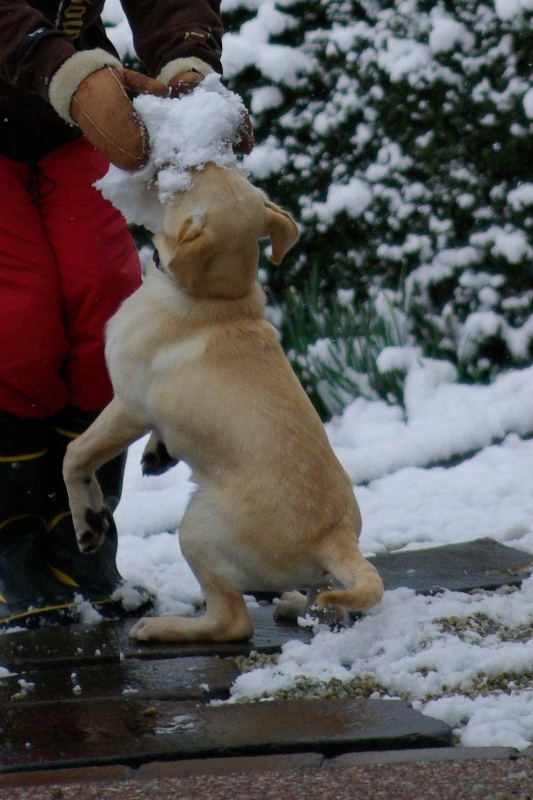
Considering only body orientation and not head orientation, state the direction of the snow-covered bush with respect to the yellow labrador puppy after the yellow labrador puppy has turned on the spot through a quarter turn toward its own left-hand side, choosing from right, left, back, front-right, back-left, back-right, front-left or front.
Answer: back-right

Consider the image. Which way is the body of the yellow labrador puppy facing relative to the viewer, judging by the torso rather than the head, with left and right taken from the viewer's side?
facing away from the viewer and to the left of the viewer

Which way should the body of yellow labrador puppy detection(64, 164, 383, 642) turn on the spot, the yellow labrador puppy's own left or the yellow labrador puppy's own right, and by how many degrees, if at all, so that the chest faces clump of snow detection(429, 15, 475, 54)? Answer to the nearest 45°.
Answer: approximately 45° to the yellow labrador puppy's own right
